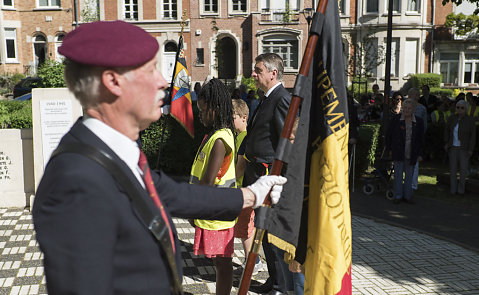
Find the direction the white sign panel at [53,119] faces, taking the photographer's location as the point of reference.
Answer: facing the viewer

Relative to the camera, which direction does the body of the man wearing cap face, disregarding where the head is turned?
to the viewer's right

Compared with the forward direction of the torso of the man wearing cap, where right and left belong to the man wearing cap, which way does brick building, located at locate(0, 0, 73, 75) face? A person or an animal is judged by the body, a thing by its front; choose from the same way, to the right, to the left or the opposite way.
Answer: to the right

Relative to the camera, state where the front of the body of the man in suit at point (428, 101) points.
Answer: toward the camera

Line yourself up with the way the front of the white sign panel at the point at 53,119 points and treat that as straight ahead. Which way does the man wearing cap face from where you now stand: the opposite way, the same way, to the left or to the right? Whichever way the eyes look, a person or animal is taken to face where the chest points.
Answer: to the left

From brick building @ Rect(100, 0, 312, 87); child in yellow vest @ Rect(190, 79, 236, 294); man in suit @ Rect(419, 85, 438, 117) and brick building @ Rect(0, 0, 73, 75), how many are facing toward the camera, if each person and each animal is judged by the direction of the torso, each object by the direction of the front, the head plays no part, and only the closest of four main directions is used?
3

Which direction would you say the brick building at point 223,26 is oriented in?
toward the camera

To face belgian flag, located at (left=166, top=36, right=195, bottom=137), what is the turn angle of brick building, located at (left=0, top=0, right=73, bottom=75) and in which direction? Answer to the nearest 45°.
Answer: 0° — it already faces it

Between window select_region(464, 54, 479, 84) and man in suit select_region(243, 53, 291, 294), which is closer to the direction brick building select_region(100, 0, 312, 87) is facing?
the man in suit

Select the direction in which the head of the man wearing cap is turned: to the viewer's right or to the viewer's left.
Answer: to the viewer's right

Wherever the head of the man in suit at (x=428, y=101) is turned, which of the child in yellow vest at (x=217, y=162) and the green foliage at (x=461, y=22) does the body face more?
the child in yellow vest

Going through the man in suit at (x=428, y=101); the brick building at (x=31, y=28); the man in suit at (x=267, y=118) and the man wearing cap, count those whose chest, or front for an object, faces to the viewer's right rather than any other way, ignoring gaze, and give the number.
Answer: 1
